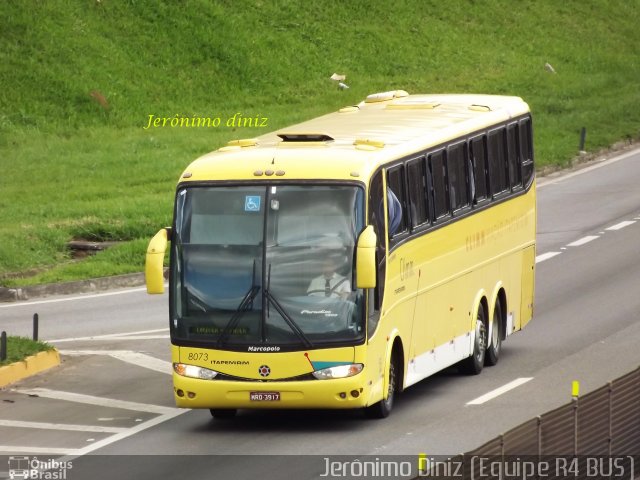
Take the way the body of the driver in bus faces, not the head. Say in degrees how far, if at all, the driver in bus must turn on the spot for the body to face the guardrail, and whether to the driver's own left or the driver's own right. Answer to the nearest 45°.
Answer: approximately 45° to the driver's own left

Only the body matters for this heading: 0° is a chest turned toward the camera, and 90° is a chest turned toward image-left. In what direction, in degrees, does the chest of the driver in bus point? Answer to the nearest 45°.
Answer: approximately 0°
